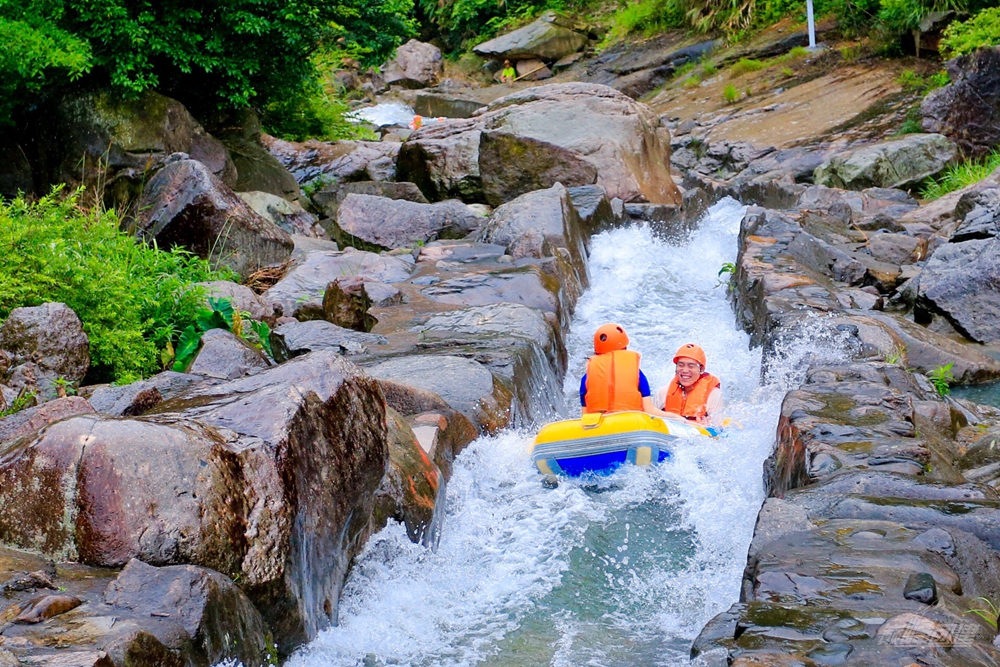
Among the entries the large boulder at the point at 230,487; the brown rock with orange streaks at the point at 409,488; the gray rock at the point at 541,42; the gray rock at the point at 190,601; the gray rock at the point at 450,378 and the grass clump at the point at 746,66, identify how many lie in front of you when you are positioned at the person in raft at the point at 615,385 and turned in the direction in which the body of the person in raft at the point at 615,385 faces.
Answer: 2

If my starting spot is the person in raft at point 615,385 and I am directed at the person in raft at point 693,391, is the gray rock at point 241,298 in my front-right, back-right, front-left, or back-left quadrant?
back-left

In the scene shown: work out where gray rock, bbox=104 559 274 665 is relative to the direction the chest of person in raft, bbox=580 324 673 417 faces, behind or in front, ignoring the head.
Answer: behind

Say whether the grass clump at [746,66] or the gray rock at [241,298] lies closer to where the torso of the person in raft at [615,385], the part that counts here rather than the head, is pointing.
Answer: the grass clump

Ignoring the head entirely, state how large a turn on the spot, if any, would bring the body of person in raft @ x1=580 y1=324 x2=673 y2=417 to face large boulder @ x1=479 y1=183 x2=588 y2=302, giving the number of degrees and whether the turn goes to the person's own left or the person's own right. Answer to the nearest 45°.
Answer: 0° — they already face it

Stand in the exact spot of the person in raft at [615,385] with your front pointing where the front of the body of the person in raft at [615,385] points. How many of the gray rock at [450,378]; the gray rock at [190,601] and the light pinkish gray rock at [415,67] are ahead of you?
1

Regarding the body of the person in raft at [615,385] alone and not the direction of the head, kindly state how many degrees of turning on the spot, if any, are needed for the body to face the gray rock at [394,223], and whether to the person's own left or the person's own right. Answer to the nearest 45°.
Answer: approximately 45° to the person's own left

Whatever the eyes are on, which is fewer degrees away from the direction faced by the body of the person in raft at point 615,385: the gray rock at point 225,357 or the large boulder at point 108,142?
the large boulder

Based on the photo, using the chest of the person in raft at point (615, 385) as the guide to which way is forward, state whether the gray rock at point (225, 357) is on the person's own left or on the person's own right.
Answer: on the person's own left

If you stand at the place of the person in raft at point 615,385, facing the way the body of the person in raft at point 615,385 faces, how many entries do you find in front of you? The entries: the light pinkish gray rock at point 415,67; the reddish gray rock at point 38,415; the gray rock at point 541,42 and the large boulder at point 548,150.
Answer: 3

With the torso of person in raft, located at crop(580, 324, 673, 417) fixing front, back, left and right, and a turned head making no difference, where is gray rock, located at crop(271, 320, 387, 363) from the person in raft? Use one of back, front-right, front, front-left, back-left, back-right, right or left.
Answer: left

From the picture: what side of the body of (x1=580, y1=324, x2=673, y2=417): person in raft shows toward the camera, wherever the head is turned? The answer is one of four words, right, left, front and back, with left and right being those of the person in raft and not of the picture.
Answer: back
